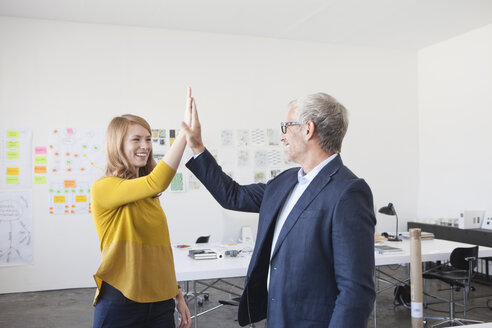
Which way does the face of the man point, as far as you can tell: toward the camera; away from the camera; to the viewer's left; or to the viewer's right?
to the viewer's left

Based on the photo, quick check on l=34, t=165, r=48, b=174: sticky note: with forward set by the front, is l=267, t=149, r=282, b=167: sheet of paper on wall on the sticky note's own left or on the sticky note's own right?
on the sticky note's own left

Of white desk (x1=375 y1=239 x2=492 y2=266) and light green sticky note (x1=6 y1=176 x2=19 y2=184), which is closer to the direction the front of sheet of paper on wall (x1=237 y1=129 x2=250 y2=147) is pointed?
the white desk

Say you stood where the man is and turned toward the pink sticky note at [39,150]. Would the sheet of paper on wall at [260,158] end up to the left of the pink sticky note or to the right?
right

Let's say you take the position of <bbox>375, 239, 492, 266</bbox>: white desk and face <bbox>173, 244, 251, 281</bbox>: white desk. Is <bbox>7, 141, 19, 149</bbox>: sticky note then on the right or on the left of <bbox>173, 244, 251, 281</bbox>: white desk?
right

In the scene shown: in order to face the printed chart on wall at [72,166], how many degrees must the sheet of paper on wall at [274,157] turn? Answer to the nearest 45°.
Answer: approximately 90° to its right

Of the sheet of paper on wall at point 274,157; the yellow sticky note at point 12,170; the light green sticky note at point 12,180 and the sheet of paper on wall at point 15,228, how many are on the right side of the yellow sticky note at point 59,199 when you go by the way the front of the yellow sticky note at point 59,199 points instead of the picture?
3

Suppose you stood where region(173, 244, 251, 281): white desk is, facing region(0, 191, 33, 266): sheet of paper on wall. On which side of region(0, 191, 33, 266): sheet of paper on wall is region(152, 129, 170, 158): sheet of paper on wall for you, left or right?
right

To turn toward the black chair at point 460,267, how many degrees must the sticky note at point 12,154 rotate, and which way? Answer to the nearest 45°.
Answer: approximately 45° to its left

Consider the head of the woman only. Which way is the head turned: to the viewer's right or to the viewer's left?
to the viewer's right
